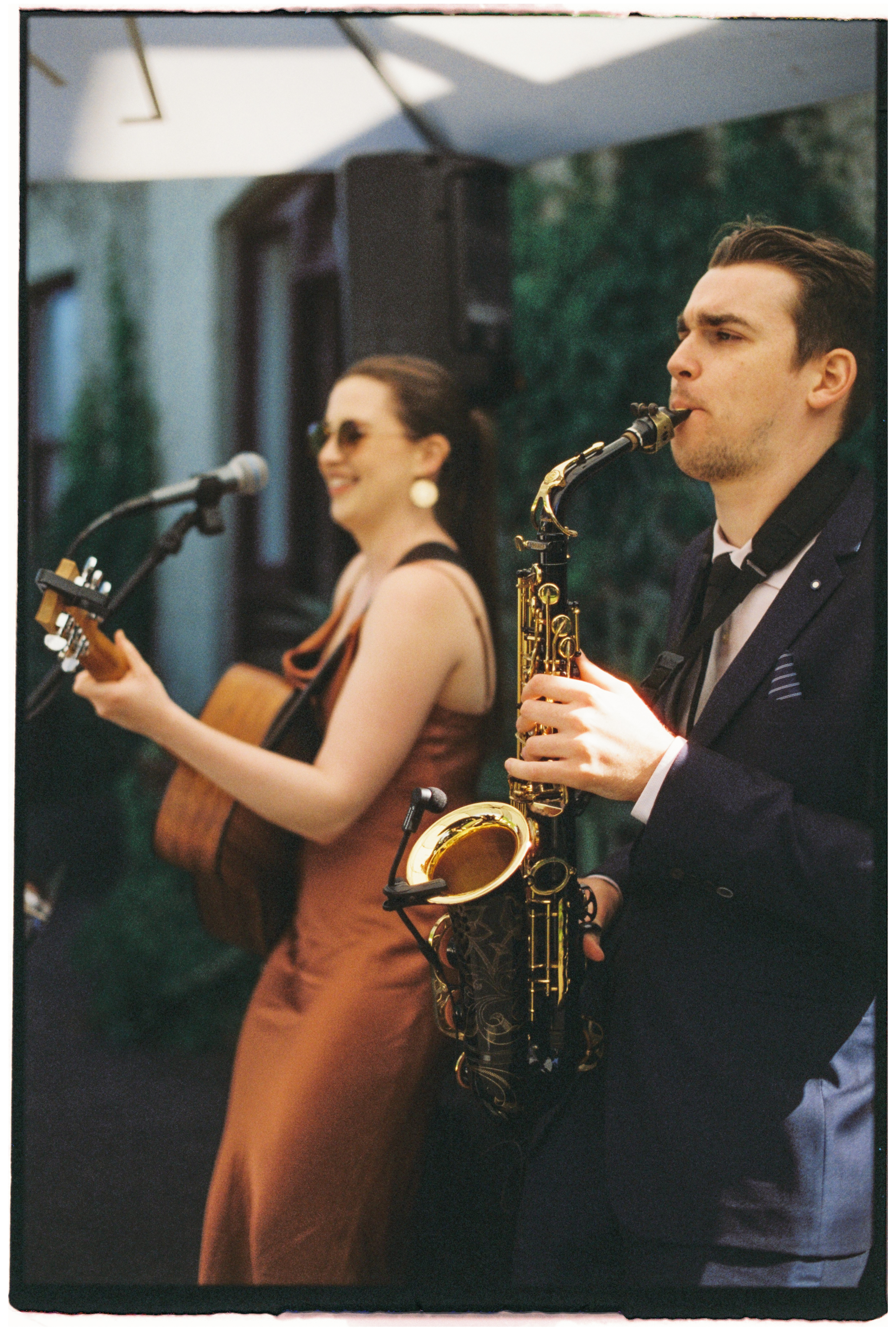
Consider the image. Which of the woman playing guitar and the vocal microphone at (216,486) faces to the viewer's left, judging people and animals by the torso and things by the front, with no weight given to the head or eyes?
the woman playing guitar

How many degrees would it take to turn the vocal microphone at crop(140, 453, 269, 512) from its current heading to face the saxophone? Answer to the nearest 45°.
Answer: approximately 45° to its right

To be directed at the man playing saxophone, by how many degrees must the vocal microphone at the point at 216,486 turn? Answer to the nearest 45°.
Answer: approximately 45° to its right

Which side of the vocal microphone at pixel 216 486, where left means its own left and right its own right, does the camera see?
right

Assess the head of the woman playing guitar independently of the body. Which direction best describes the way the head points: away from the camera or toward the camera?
toward the camera

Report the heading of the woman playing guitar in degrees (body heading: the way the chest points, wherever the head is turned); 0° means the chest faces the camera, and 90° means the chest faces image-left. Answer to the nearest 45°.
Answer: approximately 90°

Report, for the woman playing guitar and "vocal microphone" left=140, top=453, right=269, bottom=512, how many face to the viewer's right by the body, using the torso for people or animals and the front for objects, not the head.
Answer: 1

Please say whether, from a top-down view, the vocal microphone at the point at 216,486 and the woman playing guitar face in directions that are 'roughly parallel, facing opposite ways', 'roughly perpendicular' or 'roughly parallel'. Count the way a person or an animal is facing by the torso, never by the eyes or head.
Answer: roughly parallel, facing opposite ways
